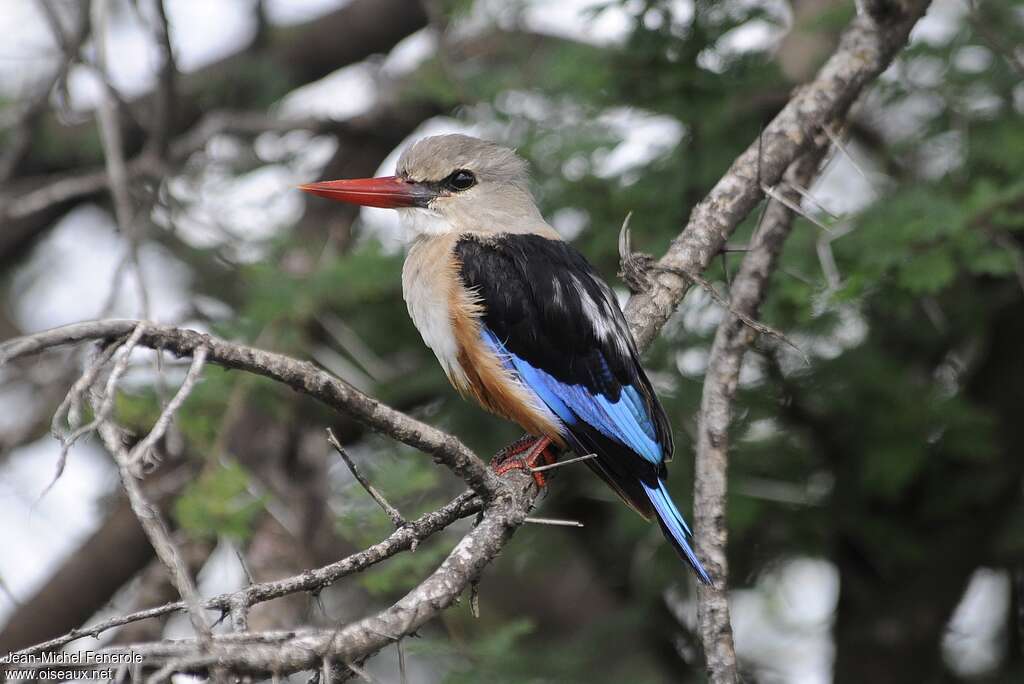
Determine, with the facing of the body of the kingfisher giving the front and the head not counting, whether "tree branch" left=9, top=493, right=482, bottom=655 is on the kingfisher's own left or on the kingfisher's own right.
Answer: on the kingfisher's own left

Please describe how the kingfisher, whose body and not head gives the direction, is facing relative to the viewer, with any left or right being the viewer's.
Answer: facing to the left of the viewer

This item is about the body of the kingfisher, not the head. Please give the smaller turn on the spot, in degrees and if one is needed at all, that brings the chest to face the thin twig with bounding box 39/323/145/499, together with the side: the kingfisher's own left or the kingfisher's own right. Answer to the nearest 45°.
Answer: approximately 45° to the kingfisher's own left
